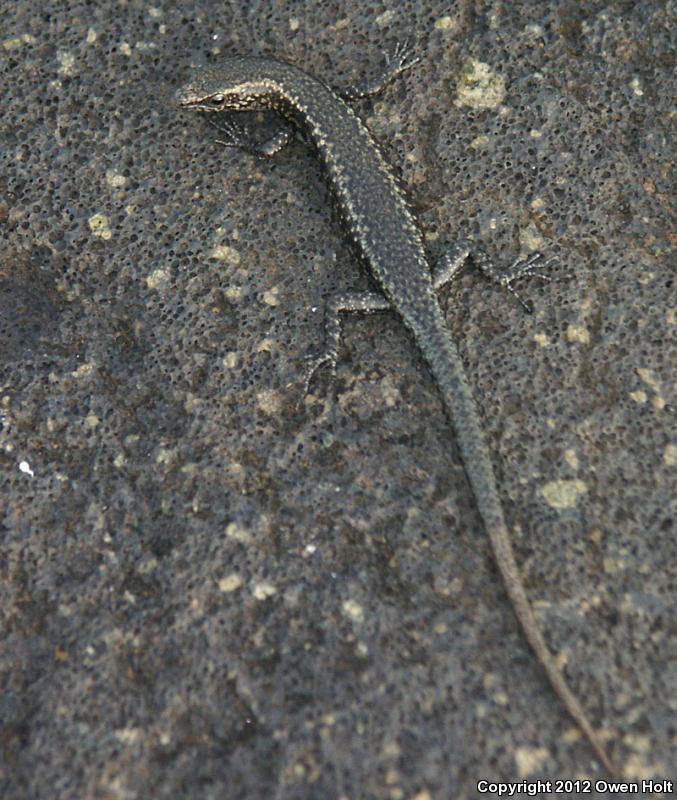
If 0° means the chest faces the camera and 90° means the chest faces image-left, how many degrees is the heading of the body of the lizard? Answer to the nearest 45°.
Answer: approximately 135°
